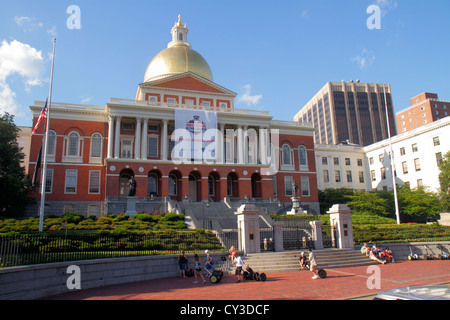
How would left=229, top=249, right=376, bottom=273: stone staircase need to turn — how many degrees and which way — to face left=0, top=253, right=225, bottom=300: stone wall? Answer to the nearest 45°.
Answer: approximately 45° to its right

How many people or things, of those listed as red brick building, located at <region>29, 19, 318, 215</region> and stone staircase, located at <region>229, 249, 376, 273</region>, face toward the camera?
2

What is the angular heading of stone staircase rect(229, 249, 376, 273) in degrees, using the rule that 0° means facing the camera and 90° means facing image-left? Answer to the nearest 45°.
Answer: approximately 0°

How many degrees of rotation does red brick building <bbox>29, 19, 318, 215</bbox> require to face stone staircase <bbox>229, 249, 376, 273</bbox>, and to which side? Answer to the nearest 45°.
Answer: approximately 45° to its left

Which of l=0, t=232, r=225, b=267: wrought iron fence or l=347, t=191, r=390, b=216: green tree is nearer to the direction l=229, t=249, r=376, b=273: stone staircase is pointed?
the wrought iron fence

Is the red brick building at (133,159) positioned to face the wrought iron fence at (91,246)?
yes

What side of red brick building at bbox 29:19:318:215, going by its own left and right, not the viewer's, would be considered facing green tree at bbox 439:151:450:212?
left

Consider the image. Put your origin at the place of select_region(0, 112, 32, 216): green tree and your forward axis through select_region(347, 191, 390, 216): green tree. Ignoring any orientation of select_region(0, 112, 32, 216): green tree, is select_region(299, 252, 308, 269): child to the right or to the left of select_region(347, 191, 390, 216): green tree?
right

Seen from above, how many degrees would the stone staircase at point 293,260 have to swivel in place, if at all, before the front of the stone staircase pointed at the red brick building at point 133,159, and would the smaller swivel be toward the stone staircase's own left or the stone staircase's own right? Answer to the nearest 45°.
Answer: approximately 135° to the stone staircase's own right

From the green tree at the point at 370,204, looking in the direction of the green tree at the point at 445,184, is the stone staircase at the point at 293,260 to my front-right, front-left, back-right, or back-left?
back-right

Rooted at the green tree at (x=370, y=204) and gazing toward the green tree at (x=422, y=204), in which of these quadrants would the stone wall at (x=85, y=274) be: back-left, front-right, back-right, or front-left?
back-right
